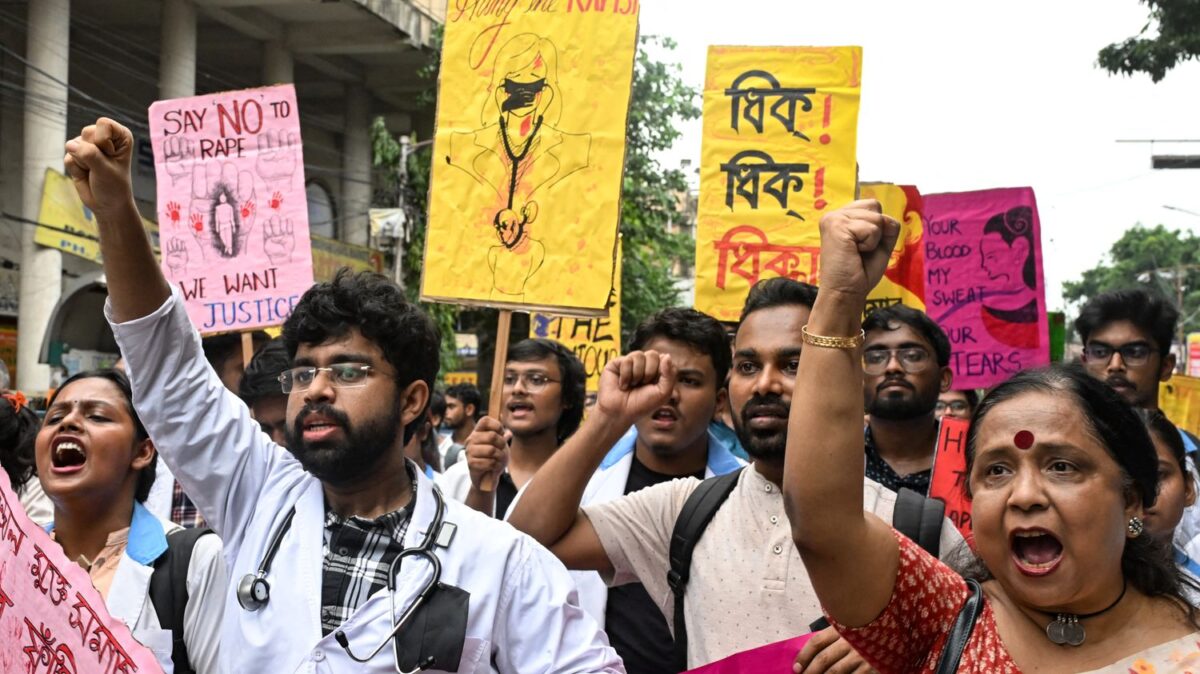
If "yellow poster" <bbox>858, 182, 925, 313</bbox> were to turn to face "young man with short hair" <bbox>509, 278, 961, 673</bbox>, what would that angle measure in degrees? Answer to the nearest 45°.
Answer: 0° — it already faces them

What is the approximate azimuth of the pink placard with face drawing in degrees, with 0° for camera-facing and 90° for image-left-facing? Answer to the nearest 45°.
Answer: approximately 0°

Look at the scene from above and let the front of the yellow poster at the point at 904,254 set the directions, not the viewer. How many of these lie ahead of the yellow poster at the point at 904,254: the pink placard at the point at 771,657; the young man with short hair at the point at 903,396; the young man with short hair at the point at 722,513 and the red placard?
4

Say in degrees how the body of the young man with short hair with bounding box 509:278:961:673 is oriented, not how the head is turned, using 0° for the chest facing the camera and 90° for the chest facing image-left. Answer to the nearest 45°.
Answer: approximately 0°

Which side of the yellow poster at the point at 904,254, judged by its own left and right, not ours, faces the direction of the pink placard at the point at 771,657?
front

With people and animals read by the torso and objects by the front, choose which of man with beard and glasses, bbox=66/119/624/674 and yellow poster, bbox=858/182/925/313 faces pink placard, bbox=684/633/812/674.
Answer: the yellow poster

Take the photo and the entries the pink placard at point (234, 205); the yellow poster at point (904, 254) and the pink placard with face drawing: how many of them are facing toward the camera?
3
